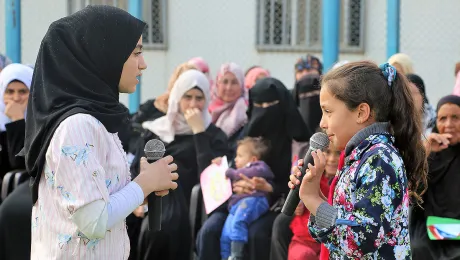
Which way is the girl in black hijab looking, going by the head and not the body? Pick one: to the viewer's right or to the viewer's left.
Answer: to the viewer's right

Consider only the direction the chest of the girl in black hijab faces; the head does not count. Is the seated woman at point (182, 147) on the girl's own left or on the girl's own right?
on the girl's own left

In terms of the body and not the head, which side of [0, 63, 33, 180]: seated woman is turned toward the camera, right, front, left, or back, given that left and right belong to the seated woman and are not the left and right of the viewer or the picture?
front

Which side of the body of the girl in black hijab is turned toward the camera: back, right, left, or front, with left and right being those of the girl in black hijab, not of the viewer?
right

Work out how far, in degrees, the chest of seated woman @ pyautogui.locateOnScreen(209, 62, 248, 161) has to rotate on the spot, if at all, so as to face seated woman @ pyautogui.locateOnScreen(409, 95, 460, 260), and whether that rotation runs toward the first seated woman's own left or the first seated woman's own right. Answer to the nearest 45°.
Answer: approximately 45° to the first seated woman's own left

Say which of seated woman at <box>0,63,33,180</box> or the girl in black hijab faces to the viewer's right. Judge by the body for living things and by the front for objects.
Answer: the girl in black hijab

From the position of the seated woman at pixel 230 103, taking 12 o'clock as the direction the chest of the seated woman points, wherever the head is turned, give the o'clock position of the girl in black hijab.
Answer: The girl in black hijab is roughly at 12 o'clock from the seated woman.

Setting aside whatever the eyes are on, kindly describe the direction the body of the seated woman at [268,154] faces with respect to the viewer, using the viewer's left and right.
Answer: facing the viewer and to the left of the viewer

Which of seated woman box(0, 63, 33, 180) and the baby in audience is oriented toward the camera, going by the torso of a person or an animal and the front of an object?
the seated woman

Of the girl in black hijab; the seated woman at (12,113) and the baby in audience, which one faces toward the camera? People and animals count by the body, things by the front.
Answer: the seated woman

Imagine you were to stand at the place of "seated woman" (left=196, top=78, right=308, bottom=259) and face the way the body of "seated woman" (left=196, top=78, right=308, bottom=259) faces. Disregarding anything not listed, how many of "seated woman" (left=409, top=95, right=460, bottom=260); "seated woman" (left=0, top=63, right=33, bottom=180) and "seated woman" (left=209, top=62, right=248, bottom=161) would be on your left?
1

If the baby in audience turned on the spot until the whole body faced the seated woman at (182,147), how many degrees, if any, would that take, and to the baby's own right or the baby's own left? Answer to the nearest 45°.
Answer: approximately 45° to the baby's own right

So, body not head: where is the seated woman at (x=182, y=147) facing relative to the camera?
toward the camera

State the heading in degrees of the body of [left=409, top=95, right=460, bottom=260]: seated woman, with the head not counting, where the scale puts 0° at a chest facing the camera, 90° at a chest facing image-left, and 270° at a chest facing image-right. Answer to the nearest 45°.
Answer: approximately 0°

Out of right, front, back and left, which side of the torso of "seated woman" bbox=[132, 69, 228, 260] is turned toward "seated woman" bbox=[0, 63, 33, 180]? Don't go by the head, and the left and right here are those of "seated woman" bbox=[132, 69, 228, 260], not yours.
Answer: right

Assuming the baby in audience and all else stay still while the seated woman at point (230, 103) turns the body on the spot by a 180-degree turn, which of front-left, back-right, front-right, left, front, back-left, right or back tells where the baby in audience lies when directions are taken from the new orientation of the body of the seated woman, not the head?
back
